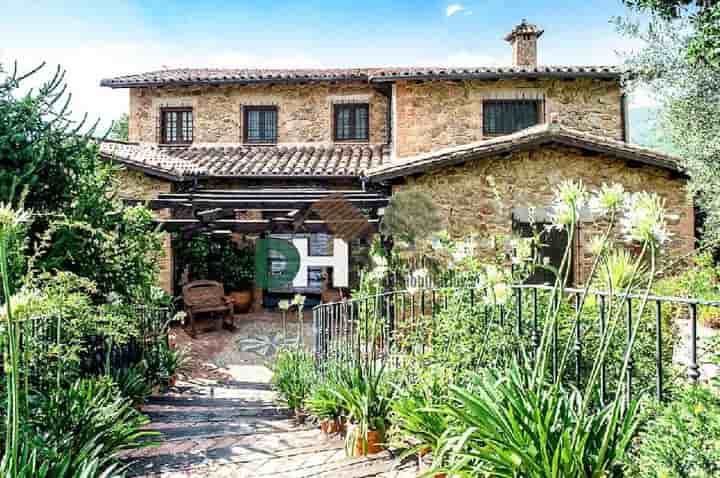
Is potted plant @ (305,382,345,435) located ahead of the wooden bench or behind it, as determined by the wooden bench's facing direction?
ahead

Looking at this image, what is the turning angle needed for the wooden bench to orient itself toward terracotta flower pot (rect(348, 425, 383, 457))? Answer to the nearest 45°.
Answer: approximately 45° to its right

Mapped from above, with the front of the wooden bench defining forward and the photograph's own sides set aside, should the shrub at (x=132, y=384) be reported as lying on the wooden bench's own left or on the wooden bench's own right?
on the wooden bench's own right

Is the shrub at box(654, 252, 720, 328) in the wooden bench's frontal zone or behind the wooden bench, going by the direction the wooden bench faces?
frontal zone

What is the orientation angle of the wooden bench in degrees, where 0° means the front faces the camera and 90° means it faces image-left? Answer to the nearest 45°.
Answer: approximately 315°

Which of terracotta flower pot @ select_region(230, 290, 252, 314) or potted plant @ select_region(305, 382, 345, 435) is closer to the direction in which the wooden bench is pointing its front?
the potted plant

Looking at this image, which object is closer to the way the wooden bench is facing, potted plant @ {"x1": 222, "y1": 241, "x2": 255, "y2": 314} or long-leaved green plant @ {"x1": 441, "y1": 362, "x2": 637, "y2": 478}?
the long-leaved green plant
